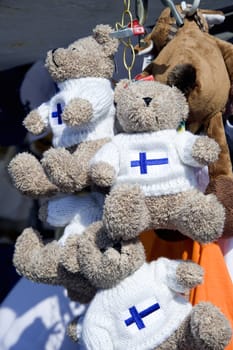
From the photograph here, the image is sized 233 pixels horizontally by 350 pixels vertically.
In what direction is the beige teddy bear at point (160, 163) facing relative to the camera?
toward the camera

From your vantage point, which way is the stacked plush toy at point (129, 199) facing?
toward the camera
